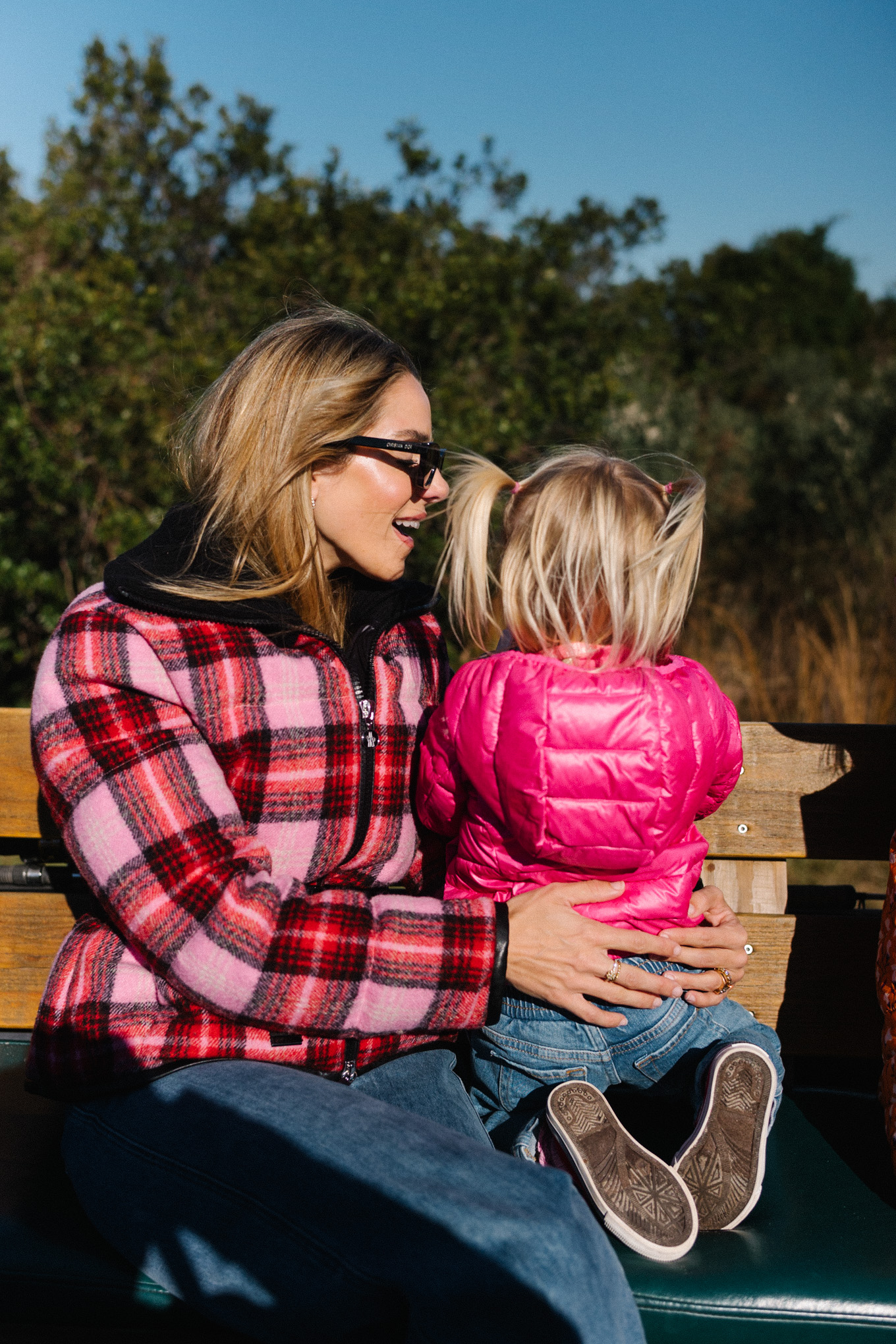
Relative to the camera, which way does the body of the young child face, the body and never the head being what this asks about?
away from the camera

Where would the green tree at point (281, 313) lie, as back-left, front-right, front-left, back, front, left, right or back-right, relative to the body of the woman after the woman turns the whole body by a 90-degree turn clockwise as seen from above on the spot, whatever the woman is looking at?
back-right

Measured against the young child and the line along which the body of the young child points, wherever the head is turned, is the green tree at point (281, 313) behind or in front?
in front

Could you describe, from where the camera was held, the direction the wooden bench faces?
facing the viewer

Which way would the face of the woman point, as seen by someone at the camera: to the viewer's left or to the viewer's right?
to the viewer's right

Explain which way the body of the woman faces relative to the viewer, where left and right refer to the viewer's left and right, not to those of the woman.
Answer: facing the viewer and to the right of the viewer
